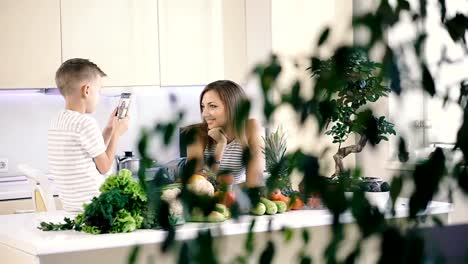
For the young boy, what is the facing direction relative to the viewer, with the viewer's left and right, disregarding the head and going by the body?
facing away from the viewer and to the right of the viewer

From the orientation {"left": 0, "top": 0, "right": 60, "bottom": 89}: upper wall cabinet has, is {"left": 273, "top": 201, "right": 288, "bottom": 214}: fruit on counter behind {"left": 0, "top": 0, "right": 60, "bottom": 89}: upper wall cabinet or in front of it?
in front

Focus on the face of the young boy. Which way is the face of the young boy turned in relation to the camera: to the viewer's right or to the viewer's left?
to the viewer's right

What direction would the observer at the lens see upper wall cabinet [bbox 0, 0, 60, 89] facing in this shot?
facing the viewer

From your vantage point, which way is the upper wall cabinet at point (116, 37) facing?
toward the camera

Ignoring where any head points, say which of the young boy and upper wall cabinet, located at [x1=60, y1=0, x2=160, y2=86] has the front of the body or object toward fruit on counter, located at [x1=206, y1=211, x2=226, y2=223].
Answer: the upper wall cabinet
